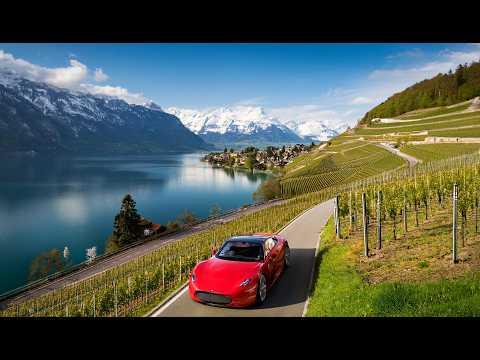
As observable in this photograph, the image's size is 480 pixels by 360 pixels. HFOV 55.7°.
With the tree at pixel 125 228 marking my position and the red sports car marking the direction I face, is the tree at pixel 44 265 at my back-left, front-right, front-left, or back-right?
front-right

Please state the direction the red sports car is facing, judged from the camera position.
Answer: facing the viewer and to the left of the viewer

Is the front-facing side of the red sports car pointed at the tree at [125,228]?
no

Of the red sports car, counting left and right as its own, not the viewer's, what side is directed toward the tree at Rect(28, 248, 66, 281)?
right

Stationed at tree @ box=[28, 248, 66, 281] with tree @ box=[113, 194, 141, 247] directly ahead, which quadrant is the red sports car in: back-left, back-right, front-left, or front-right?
back-right

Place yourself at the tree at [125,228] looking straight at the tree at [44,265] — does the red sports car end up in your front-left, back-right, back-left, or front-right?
front-left
